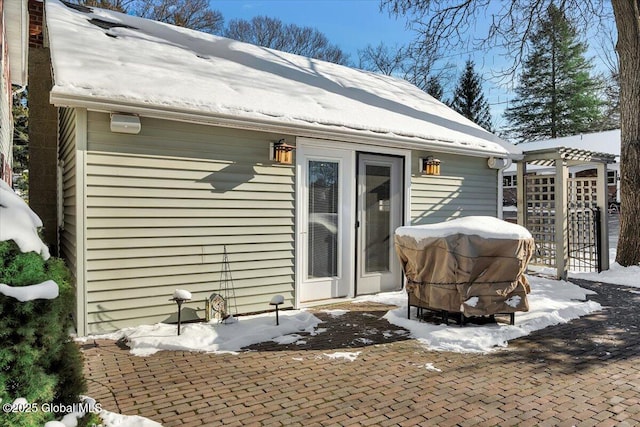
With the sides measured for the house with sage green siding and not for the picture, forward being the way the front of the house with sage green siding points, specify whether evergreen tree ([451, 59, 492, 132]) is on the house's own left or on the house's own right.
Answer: on the house's own left

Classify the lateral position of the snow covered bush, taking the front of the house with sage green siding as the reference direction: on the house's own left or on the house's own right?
on the house's own right

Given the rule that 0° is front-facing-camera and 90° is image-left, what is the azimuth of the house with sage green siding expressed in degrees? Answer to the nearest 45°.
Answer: approximately 315°

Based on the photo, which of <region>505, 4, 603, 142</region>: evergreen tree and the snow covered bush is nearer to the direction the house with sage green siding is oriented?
the snow covered bush

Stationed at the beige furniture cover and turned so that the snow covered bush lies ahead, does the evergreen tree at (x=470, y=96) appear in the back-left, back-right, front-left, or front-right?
back-right

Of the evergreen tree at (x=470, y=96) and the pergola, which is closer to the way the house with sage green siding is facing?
the pergola

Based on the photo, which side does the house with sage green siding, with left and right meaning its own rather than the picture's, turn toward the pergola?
left
